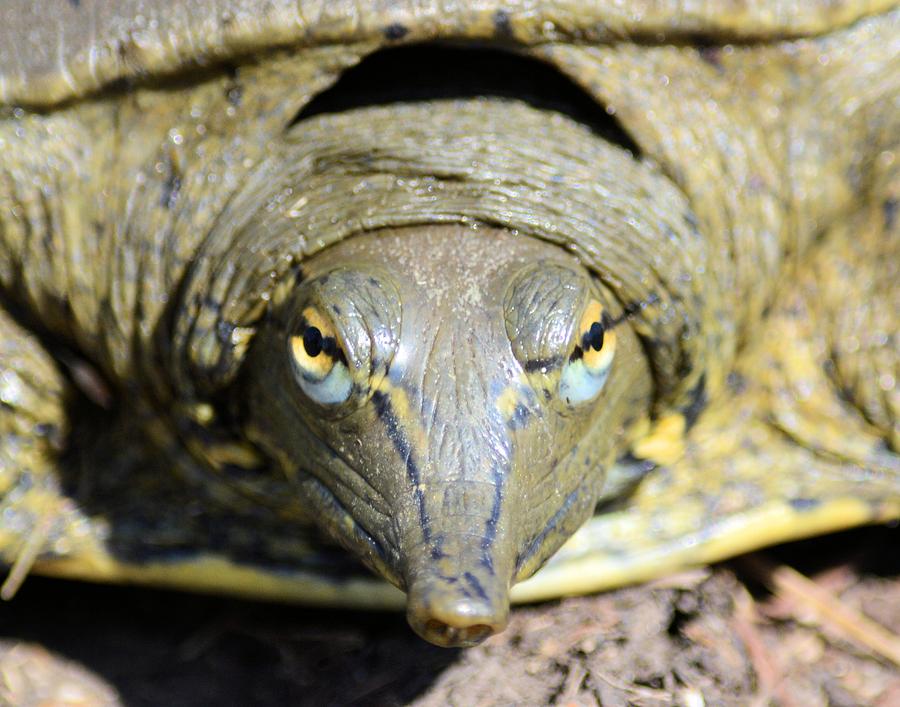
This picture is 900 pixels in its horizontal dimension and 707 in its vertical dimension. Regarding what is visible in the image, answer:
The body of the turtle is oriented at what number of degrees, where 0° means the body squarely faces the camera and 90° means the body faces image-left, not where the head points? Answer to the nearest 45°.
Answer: approximately 0°

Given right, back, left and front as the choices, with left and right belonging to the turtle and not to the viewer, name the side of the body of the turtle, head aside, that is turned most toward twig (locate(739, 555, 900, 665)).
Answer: left

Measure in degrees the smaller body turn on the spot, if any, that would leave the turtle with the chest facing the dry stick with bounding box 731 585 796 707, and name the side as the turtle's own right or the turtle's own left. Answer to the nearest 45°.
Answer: approximately 45° to the turtle's own left
